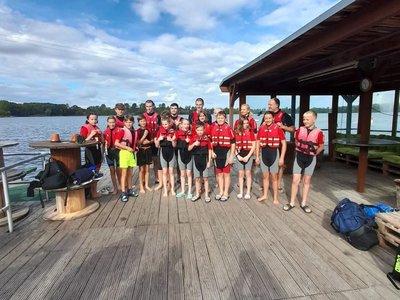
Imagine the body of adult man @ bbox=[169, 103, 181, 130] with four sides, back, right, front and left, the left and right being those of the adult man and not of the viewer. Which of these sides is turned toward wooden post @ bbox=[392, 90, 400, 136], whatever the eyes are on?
left

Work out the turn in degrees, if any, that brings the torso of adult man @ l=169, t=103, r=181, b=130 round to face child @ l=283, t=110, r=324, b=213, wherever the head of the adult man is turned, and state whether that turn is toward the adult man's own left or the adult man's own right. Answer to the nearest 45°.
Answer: approximately 45° to the adult man's own left

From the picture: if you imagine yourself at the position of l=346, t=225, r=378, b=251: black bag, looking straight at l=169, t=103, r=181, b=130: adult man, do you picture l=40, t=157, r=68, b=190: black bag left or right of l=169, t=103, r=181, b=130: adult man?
left

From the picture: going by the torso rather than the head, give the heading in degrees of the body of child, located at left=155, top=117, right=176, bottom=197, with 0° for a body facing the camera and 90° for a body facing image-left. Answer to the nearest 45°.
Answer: approximately 0°

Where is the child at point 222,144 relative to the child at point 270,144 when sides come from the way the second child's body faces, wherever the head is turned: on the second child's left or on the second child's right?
on the second child's right

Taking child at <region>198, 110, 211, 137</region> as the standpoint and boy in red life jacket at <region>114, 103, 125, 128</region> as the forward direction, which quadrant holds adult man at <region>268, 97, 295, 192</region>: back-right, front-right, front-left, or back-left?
back-right

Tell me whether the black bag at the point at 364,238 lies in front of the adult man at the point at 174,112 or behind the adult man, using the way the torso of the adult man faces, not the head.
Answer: in front

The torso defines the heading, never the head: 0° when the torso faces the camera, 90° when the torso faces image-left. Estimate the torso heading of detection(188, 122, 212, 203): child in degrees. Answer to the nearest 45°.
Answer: approximately 0°

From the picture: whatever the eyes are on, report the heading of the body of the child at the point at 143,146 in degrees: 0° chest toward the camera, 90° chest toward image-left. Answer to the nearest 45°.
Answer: approximately 315°
